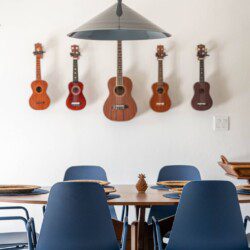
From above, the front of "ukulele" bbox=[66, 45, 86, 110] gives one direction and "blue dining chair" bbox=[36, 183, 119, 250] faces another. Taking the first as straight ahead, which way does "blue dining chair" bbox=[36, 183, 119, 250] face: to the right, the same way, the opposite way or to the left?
the opposite way

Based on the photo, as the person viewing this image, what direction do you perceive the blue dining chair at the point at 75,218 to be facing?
facing away from the viewer

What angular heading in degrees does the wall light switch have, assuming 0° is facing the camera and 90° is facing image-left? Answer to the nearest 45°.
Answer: approximately 0°

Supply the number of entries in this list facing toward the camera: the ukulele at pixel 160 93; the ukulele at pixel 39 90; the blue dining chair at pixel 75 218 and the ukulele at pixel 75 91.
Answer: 3

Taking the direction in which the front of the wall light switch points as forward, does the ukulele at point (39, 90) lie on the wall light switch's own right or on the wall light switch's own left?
on the wall light switch's own right

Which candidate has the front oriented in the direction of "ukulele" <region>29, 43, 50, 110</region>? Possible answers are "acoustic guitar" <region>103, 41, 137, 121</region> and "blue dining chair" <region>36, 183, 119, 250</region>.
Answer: the blue dining chair

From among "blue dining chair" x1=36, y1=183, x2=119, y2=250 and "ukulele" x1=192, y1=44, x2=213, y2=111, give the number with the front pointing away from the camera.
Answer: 1

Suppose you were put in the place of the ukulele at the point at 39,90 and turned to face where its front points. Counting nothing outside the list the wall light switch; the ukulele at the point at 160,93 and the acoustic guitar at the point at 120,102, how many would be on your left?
3
